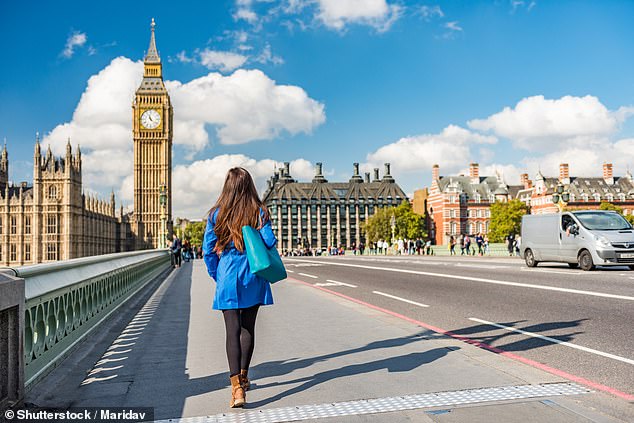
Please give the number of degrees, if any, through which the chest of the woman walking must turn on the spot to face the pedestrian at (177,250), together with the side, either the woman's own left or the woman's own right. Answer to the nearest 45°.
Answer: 0° — they already face them

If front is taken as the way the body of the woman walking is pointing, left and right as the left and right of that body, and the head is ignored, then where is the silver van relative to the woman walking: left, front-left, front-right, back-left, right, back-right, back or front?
front-right

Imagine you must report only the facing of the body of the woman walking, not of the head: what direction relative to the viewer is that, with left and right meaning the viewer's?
facing away from the viewer

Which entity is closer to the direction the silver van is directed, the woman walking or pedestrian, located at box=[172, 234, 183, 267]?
the woman walking

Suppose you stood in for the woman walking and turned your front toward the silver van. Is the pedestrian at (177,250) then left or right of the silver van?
left

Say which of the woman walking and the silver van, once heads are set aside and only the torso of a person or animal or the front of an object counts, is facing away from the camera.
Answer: the woman walking

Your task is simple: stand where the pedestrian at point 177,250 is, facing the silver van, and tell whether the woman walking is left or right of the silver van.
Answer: right

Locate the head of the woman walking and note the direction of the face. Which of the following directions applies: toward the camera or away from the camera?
away from the camera

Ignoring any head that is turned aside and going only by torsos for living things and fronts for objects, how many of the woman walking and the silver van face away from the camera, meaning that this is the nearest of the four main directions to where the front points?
1

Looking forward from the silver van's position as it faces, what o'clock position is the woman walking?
The woman walking is roughly at 2 o'clock from the silver van.

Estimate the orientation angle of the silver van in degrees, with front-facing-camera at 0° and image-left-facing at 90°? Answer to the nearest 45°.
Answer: approximately 315°

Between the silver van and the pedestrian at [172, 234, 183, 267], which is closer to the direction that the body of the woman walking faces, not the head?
the pedestrian

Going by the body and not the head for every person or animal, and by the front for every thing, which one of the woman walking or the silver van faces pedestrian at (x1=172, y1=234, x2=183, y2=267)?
the woman walking

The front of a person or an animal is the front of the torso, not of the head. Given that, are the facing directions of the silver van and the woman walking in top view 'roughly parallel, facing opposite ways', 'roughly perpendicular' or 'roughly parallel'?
roughly parallel, facing opposite ways

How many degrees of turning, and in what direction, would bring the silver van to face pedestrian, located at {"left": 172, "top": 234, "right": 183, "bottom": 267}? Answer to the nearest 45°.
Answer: approximately 180°
